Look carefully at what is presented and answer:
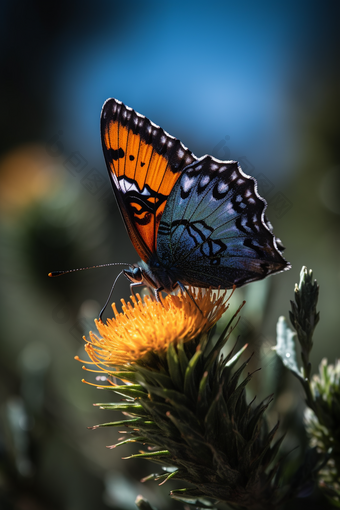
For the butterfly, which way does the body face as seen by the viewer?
to the viewer's left
